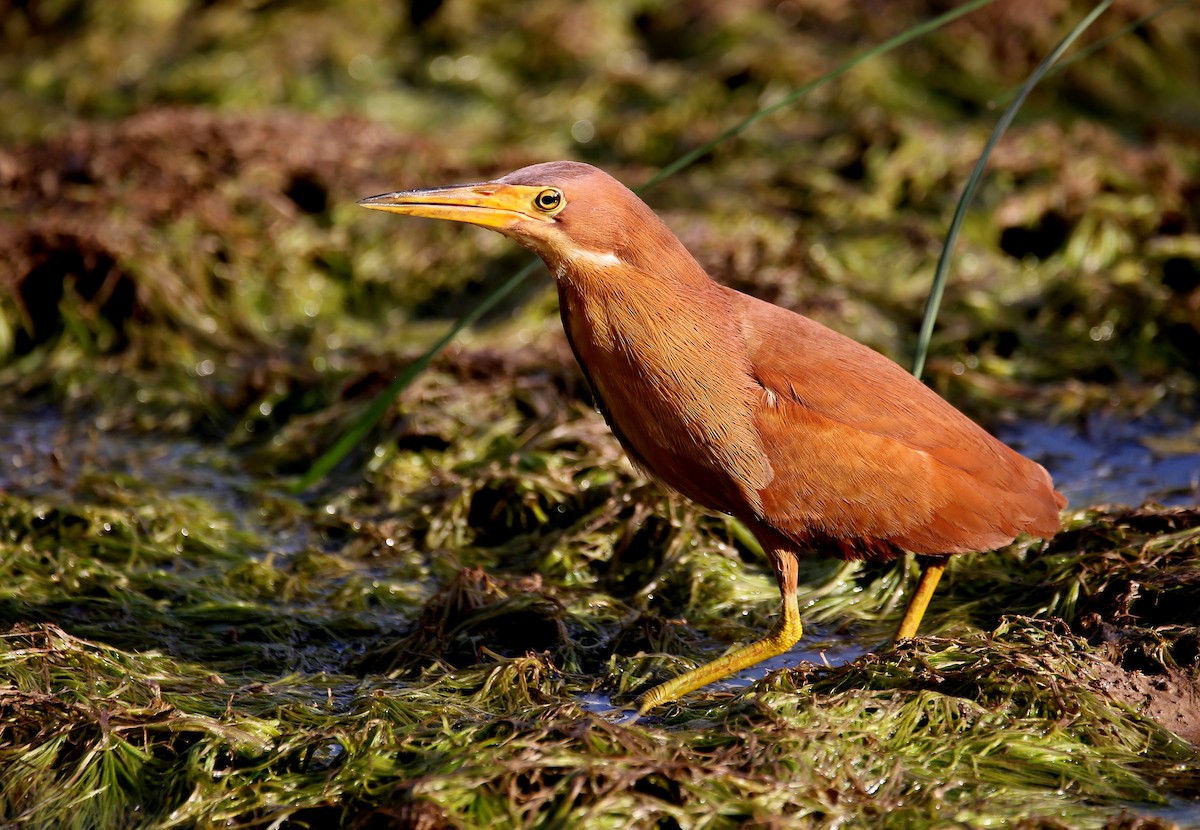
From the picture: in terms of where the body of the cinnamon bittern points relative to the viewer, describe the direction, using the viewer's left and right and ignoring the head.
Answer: facing to the left of the viewer

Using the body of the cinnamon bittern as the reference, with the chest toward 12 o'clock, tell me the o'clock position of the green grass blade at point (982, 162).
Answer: The green grass blade is roughly at 4 o'clock from the cinnamon bittern.
